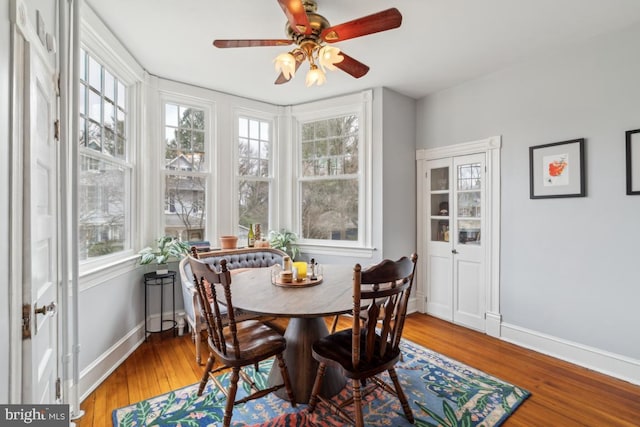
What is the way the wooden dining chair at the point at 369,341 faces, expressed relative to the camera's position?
facing away from the viewer and to the left of the viewer

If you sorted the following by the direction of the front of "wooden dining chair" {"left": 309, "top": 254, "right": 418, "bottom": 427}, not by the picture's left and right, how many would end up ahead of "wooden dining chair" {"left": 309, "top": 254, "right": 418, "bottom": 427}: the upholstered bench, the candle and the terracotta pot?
3

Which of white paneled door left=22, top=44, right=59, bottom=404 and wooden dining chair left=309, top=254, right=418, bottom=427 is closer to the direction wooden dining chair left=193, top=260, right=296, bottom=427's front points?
the wooden dining chair

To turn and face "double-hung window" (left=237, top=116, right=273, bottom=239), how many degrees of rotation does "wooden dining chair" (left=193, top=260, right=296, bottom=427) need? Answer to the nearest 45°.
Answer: approximately 45° to its left

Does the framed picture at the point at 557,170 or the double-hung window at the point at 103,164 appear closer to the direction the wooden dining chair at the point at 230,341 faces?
the framed picture

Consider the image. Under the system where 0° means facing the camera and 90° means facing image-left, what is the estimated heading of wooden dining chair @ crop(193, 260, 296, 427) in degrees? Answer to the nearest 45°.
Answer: approximately 225°

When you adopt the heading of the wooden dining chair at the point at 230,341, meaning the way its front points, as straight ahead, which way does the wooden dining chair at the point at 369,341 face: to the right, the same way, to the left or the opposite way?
to the left

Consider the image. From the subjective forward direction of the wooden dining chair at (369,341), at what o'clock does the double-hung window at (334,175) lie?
The double-hung window is roughly at 1 o'clock from the wooden dining chair.

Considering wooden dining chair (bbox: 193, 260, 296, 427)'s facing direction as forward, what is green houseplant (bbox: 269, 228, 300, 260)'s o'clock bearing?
The green houseplant is roughly at 11 o'clock from the wooden dining chair.

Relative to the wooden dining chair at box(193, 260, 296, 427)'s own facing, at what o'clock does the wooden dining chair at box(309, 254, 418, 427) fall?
the wooden dining chair at box(309, 254, 418, 427) is roughly at 2 o'clock from the wooden dining chair at box(193, 260, 296, 427).

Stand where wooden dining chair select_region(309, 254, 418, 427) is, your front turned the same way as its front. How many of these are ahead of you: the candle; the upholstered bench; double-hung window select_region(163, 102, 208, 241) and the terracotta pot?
4

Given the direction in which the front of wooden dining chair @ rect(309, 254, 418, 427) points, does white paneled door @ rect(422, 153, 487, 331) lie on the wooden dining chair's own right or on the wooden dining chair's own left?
on the wooden dining chair's own right

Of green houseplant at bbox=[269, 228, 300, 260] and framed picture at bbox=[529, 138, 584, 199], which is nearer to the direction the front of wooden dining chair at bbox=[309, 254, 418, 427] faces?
the green houseplant
